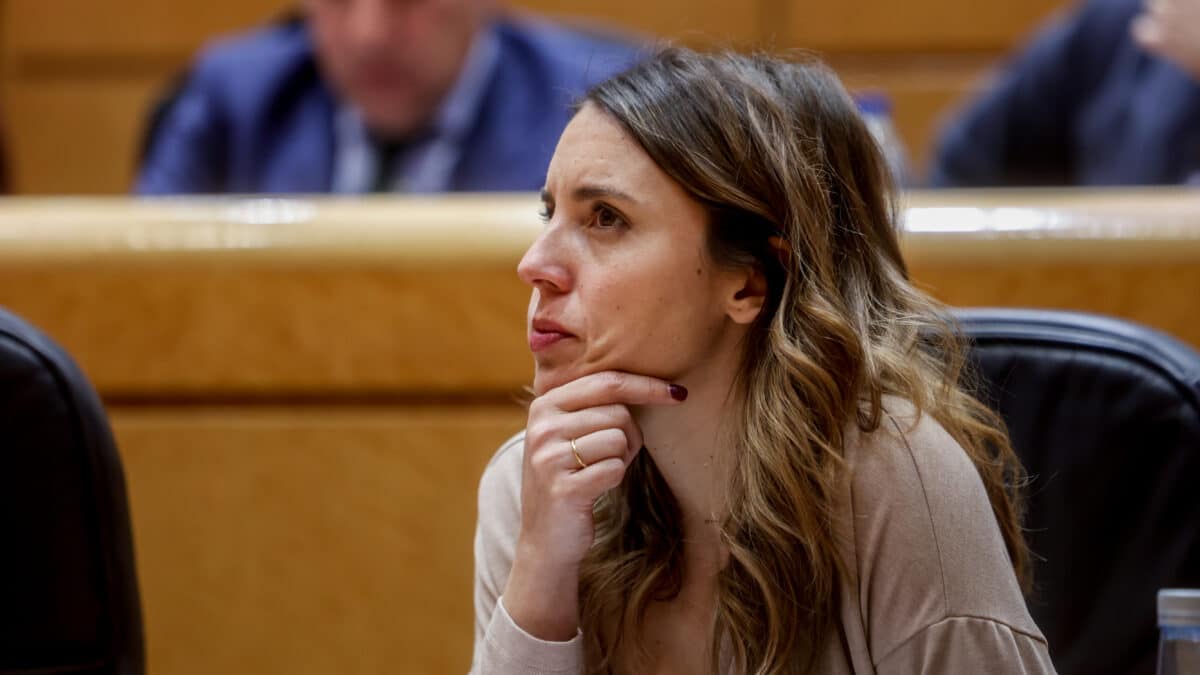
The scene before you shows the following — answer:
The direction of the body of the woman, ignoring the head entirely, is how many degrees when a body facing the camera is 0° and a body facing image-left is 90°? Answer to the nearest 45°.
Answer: approximately 45°

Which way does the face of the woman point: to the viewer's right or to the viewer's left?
to the viewer's left

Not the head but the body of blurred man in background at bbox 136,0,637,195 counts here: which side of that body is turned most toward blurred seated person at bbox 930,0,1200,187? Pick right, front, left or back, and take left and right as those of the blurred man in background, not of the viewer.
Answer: left

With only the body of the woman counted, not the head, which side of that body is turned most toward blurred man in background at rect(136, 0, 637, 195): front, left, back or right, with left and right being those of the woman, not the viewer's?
right
